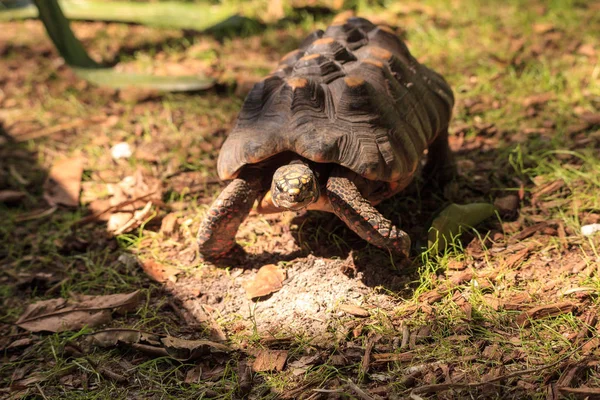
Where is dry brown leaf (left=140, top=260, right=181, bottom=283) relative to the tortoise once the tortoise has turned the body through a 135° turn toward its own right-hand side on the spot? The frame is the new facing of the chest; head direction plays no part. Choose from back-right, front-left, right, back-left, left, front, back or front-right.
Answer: left

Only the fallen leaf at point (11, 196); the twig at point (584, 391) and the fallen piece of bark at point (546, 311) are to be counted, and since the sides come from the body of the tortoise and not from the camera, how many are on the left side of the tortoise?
2

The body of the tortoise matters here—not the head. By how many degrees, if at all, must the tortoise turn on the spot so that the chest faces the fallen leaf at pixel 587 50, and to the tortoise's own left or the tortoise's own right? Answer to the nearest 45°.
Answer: approximately 180°

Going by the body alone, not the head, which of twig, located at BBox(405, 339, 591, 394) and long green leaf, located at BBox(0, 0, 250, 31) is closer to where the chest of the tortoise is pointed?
the twig

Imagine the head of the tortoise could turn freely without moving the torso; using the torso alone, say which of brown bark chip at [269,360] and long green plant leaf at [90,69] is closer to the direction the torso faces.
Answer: the brown bark chip

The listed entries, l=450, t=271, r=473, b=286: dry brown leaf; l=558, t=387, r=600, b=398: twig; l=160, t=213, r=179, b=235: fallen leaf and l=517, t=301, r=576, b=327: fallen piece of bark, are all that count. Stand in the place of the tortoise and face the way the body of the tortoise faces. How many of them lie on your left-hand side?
3

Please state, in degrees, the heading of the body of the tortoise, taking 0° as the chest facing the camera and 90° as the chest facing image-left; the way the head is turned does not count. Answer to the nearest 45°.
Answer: approximately 45°

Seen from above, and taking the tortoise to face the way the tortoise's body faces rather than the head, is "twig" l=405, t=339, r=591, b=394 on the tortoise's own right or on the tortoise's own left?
on the tortoise's own left

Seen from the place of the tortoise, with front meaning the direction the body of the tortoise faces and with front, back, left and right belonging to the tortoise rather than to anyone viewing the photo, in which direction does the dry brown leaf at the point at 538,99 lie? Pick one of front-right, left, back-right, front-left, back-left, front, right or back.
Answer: back

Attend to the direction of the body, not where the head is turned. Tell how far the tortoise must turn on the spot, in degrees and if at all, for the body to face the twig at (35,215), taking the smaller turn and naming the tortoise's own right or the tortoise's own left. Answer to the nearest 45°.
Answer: approximately 45° to the tortoise's own right

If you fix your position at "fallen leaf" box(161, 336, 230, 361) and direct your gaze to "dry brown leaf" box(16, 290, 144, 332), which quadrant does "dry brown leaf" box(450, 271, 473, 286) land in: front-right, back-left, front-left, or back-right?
back-right

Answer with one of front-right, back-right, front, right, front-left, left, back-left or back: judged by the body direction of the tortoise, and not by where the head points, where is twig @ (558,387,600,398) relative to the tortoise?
left

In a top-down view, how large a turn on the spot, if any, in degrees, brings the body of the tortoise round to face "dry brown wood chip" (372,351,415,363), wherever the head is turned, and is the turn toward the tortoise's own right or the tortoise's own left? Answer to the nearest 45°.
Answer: approximately 45° to the tortoise's own left

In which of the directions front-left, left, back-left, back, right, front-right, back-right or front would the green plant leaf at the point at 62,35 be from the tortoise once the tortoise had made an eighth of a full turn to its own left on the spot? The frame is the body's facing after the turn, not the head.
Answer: back-right

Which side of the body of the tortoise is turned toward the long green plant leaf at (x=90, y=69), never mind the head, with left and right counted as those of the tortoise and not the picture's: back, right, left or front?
right

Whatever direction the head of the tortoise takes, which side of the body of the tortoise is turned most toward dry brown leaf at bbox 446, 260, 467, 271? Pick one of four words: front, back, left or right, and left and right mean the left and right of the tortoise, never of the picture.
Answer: left

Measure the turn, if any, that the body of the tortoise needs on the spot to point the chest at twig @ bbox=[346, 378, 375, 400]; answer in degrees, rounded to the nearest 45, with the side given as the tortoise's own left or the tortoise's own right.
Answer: approximately 45° to the tortoise's own left

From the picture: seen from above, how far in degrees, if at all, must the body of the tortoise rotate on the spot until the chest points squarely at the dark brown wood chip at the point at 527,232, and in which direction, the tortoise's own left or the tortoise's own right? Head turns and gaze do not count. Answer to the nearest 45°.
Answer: approximately 135° to the tortoise's own left

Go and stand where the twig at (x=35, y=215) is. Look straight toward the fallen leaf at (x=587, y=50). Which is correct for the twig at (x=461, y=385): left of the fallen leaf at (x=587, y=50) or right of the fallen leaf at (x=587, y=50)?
right
